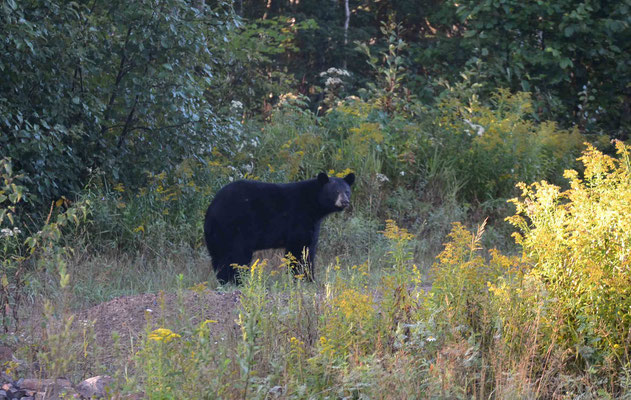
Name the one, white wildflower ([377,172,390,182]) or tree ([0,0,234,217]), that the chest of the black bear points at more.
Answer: the white wildflower

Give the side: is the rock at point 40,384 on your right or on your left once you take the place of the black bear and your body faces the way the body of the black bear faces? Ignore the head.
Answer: on your right

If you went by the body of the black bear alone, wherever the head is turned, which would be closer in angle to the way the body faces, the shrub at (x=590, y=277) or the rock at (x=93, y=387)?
the shrub

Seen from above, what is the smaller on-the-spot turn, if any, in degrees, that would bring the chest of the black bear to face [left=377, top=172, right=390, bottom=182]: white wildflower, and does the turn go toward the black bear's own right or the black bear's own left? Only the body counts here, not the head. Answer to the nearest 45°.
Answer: approximately 45° to the black bear's own left

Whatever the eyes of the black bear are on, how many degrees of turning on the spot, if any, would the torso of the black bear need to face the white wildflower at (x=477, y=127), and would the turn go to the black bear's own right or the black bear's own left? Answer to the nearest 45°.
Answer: approximately 45° to the black bear's own left

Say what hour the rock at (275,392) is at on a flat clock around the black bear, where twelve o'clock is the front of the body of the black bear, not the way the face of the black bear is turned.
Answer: The rock is roughly at 3 o'clock from the black bear.

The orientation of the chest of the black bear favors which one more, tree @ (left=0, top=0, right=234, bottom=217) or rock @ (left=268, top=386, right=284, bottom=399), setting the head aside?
the rock

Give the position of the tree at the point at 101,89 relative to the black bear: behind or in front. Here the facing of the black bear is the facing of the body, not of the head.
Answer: behind

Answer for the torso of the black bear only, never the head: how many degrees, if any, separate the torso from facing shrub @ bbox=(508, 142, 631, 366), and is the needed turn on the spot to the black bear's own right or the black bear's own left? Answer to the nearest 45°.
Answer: approximately 45° to the black bear's own right

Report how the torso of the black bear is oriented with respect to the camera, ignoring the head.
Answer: to the viewer's right

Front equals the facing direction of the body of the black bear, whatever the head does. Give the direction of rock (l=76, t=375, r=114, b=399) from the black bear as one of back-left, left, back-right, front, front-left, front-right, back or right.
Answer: right

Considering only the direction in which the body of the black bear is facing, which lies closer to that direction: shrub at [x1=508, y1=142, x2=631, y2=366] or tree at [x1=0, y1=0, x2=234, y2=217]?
the shrub
